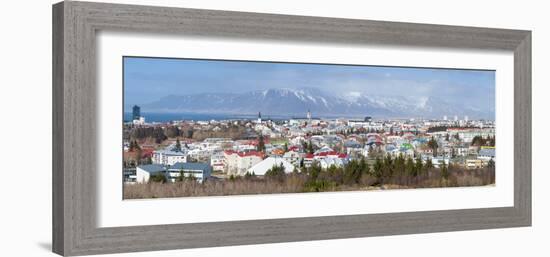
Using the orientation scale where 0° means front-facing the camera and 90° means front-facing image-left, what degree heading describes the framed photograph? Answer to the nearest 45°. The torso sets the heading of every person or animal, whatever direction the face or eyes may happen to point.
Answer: approximately 315°
